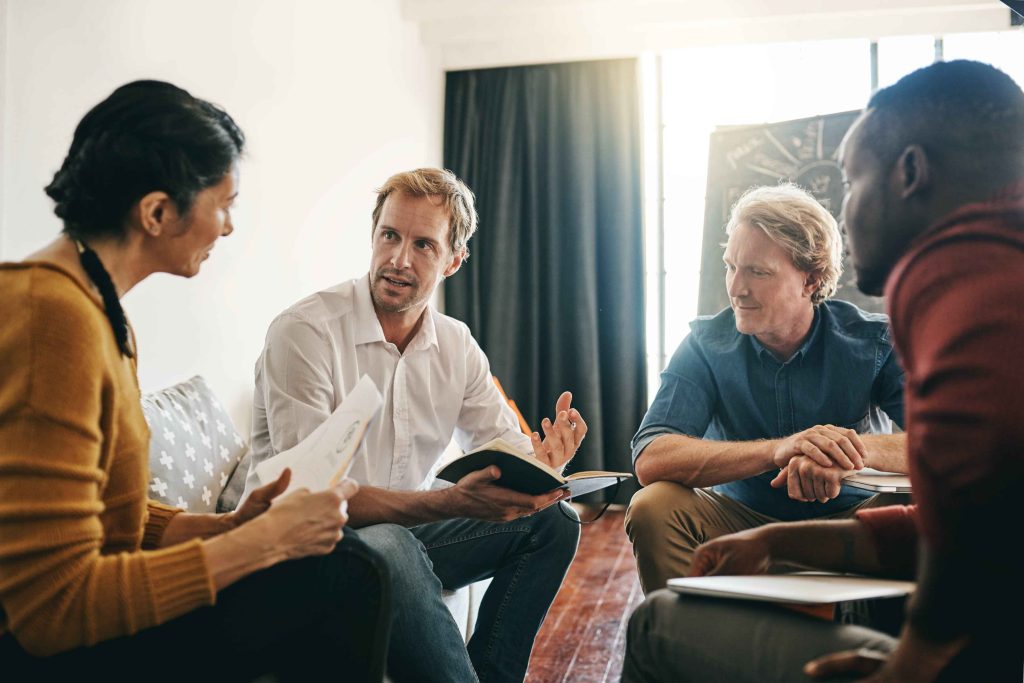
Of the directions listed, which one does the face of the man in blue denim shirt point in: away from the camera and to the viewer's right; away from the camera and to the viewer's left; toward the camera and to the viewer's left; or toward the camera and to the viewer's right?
toward the camera and to the viewer's left

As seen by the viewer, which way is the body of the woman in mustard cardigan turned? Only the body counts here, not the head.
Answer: to the viewer's right

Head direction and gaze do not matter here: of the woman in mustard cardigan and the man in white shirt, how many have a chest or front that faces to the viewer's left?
0

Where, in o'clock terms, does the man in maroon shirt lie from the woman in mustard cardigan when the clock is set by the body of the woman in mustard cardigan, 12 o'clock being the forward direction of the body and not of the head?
The man in maroon shirt is roughly at 1 o'clock from the woman in mustard cardigan.

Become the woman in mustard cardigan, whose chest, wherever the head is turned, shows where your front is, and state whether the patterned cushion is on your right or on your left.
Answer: on your left

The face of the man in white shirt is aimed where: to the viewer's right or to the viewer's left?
to the viewer's left

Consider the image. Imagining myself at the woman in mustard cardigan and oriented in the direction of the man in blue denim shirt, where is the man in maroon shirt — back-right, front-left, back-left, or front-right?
front-right

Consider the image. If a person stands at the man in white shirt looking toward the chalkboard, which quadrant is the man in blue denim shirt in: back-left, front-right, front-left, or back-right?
front-right

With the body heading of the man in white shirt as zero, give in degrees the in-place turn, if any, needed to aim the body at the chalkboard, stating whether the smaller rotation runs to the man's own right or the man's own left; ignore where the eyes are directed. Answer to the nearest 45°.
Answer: approximately 90° to the man's own left

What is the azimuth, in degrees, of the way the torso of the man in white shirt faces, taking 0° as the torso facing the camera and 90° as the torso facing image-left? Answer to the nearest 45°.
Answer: approximately 315°

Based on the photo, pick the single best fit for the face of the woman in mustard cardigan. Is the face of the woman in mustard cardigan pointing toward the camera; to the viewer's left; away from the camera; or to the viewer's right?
to the viewer's right
